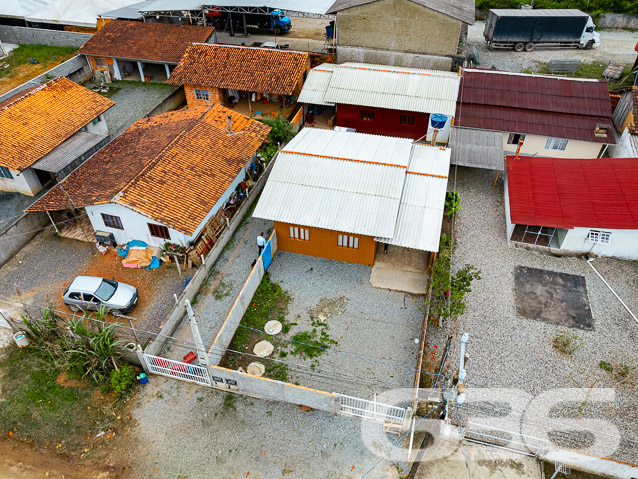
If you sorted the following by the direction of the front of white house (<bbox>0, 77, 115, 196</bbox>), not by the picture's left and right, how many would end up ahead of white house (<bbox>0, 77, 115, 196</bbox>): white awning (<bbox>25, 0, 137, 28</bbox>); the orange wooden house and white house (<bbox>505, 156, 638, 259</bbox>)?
2

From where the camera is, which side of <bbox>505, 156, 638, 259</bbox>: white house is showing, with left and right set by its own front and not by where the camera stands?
front

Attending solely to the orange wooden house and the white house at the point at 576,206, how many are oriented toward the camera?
2

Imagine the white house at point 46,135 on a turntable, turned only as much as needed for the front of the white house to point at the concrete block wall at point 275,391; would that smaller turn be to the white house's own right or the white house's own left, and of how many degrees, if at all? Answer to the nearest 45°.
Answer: approximately 45° to the white house's own left

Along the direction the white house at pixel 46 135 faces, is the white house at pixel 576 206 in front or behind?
in front

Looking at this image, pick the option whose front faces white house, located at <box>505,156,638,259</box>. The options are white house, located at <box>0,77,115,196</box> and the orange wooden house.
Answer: white house, located at <box>0,77,115,196</box>

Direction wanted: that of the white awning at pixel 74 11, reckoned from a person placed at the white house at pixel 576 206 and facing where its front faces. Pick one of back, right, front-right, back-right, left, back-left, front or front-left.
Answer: right

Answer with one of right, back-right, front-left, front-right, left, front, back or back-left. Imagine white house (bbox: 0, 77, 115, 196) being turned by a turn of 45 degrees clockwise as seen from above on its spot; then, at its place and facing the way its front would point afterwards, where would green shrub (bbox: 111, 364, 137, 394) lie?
front

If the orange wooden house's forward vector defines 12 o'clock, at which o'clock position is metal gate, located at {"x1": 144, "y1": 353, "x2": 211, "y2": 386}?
The metal gate is roughly at 1 o'clock from the orange wooden house.

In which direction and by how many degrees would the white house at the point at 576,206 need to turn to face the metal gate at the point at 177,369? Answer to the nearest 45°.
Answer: approximately 45° to its right

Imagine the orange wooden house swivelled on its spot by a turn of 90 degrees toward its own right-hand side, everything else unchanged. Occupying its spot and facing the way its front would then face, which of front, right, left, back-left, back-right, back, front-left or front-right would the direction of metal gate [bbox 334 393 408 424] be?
left

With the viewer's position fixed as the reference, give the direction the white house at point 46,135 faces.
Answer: facing the viewer and to the right of the viewer

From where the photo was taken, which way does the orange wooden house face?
toward the camera

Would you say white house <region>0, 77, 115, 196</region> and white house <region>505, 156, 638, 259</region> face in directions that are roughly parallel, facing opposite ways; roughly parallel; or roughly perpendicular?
roughly perpendicular

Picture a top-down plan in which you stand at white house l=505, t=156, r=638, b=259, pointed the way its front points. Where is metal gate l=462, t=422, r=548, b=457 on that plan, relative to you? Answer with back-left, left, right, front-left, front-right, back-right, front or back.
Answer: front
